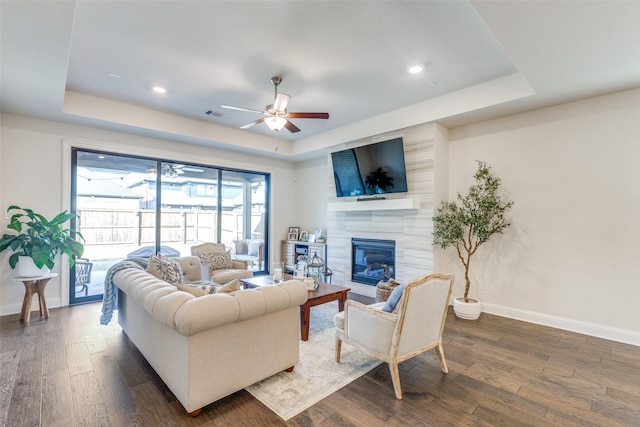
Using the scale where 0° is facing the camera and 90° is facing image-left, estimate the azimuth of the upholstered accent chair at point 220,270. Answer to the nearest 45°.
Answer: approximately 315°

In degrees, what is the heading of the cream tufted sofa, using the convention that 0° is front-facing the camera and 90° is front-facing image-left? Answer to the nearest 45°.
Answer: approximately 225°

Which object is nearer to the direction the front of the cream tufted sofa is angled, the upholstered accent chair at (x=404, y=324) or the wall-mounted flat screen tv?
the wall-mounted flat screen tv

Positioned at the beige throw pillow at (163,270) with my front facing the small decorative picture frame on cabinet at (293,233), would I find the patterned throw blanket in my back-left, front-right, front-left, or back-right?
back-left

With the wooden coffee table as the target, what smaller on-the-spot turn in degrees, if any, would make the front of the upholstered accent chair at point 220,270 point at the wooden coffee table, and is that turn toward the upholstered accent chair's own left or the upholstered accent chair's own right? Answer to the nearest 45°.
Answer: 0° — it already faces it

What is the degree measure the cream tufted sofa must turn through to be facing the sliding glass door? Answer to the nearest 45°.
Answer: approximately 45° to its left

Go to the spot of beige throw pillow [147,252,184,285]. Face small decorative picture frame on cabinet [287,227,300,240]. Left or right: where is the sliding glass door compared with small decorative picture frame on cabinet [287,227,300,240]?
left

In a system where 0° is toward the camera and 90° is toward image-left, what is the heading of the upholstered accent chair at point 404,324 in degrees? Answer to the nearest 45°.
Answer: approximately 135°

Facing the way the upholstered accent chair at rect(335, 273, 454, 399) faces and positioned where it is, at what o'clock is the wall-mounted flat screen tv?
The wall-mounted flat screen tv is roughly at 1 o'clock from the upholstered accent chair.
